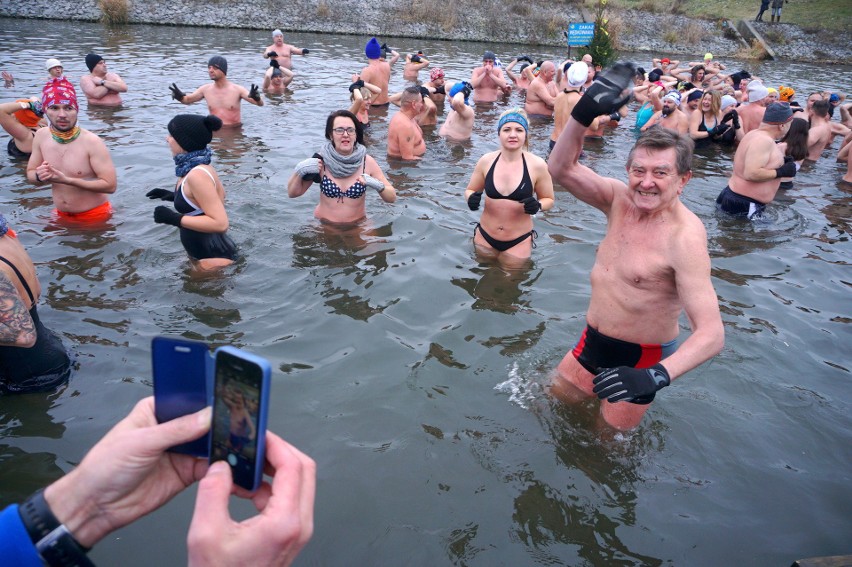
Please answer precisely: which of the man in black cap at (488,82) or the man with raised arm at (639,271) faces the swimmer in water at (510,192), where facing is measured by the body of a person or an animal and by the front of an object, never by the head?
the man in black cap

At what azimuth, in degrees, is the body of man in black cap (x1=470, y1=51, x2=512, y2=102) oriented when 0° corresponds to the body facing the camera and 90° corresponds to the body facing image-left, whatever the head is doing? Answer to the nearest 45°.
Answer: approximately 0°

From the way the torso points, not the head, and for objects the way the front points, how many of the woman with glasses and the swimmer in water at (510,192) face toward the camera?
2

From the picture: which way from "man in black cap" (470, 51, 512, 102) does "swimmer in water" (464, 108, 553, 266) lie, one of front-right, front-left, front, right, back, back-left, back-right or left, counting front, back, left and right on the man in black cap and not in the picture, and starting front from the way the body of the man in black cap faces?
front

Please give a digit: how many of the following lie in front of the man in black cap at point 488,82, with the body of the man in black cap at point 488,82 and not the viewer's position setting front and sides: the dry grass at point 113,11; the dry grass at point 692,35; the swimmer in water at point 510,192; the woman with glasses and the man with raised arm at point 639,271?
3

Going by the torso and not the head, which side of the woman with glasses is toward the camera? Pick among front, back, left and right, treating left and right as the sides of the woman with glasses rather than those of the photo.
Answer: front

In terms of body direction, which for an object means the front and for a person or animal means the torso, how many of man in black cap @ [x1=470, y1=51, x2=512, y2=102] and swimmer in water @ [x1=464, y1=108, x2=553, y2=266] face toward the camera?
2

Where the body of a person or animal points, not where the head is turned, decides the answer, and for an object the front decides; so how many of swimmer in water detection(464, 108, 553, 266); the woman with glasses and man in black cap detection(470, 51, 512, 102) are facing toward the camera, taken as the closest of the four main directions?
3

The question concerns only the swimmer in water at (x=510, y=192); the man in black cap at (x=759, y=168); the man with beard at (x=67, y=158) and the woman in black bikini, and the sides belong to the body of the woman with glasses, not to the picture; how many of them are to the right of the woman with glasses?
1

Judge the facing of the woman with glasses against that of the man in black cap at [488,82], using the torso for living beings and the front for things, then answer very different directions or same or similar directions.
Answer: same or similar directions

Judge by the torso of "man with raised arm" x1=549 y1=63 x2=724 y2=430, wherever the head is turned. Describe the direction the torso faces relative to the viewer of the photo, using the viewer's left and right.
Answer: facing the viewer and to the left of the viewer
